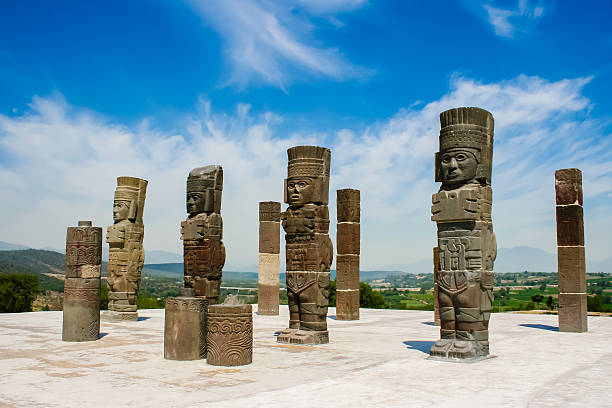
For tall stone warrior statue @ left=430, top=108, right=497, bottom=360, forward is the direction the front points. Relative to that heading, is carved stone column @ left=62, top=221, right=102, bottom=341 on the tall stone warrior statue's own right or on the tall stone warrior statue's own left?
on the tall stone warrior statue's own right

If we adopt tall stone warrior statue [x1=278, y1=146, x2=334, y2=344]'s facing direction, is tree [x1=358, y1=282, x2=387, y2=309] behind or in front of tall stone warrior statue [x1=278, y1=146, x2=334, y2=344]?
behind

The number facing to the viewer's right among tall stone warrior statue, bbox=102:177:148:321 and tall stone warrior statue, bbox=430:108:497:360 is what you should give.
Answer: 0

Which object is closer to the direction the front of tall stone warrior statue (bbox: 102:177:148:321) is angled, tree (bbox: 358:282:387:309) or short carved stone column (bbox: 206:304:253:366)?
the short carved stone column

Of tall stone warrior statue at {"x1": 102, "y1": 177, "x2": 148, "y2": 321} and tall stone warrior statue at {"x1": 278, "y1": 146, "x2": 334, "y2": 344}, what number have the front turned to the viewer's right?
0

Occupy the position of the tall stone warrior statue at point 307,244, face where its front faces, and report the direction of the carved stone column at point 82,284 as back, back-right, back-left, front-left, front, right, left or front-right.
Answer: front-right

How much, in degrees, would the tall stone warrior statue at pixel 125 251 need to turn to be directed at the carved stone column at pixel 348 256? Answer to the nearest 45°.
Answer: approximately 135° to its left

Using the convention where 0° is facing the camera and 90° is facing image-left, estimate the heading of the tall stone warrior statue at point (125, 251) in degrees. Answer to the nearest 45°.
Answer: approximately 45°

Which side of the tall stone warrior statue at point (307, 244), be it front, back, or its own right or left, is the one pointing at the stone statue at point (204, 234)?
right

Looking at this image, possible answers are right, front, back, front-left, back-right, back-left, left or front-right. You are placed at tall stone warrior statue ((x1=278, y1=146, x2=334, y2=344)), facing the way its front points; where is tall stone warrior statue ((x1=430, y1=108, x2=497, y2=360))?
left

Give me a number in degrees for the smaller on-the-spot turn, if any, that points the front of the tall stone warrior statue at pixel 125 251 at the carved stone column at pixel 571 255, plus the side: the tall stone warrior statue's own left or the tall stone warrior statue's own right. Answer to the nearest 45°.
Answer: approximately 90° to the tall stone warrior statue's own left
